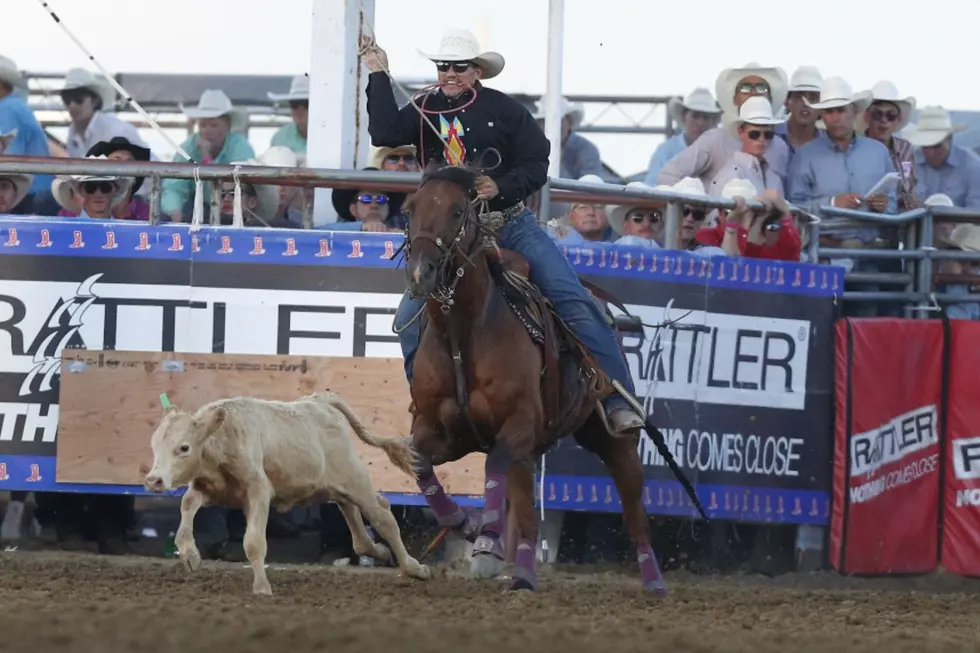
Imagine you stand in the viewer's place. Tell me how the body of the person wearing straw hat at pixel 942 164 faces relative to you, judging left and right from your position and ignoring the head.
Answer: facing the viewer and to the left of the viewer

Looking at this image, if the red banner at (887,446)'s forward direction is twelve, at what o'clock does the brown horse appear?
The brown horse is roughly at 1 o'clock from the red banner.

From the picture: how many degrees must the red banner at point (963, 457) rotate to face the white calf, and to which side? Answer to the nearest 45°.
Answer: approximately 45° to its right

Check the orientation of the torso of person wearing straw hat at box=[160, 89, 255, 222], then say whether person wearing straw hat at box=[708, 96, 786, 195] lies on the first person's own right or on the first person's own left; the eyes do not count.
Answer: on the first person's own left

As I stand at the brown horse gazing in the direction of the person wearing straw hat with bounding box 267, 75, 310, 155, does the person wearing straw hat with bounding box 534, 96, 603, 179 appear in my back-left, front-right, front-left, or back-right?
front-right

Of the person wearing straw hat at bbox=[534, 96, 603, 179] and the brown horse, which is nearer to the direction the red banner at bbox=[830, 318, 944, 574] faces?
the brown horse

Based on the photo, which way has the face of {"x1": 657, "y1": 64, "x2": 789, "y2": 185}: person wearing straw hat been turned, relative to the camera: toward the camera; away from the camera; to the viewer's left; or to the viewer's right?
toward the camera

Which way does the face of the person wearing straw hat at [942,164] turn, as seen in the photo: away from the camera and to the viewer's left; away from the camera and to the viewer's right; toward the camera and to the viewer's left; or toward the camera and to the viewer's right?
toward the camera and to the viewer's left

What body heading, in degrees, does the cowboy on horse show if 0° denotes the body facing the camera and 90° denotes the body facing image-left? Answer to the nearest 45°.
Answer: approximately 45°

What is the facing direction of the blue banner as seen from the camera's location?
facing the viewer

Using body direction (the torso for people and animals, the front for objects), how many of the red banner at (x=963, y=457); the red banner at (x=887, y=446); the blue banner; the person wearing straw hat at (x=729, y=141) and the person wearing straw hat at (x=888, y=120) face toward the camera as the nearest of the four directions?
5

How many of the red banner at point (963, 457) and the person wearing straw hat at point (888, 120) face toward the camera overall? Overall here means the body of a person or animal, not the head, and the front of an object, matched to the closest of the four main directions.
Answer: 2
